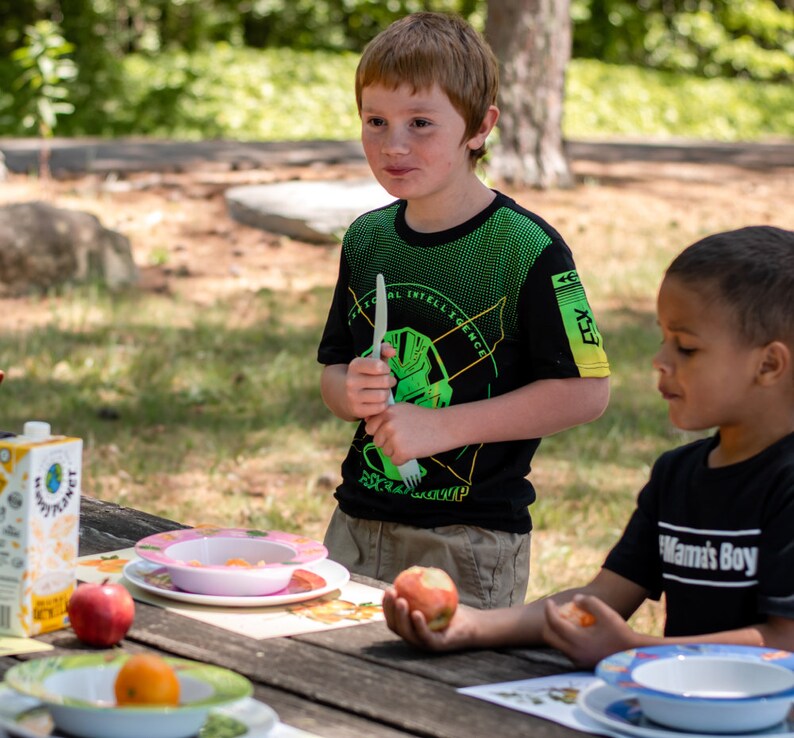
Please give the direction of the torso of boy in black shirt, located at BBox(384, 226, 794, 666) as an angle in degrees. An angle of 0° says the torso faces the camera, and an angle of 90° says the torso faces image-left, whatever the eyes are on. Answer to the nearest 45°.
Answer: approximately 45°

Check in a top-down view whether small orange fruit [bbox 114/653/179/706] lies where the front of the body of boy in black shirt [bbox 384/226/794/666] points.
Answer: yes

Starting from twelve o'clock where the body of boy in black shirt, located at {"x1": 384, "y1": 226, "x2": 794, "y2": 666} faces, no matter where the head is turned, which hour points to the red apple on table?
The red apple on table is roughly at 1 o'clock from the boy in black shirt.

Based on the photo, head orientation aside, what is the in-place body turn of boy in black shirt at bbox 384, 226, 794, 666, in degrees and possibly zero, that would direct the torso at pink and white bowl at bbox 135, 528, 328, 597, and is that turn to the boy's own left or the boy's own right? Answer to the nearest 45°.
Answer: approximately 45° to the boy's own right

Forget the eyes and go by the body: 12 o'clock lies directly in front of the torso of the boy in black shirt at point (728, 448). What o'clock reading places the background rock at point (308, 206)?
The background rock is roughly at 4 o'clock from the boy in black shirt.

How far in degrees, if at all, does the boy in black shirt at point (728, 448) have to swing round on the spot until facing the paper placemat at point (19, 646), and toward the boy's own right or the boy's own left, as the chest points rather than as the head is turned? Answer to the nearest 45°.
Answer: approximately 45° to the boy's own right

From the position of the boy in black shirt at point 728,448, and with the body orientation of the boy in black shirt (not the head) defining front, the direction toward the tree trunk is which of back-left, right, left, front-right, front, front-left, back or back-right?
back-right
